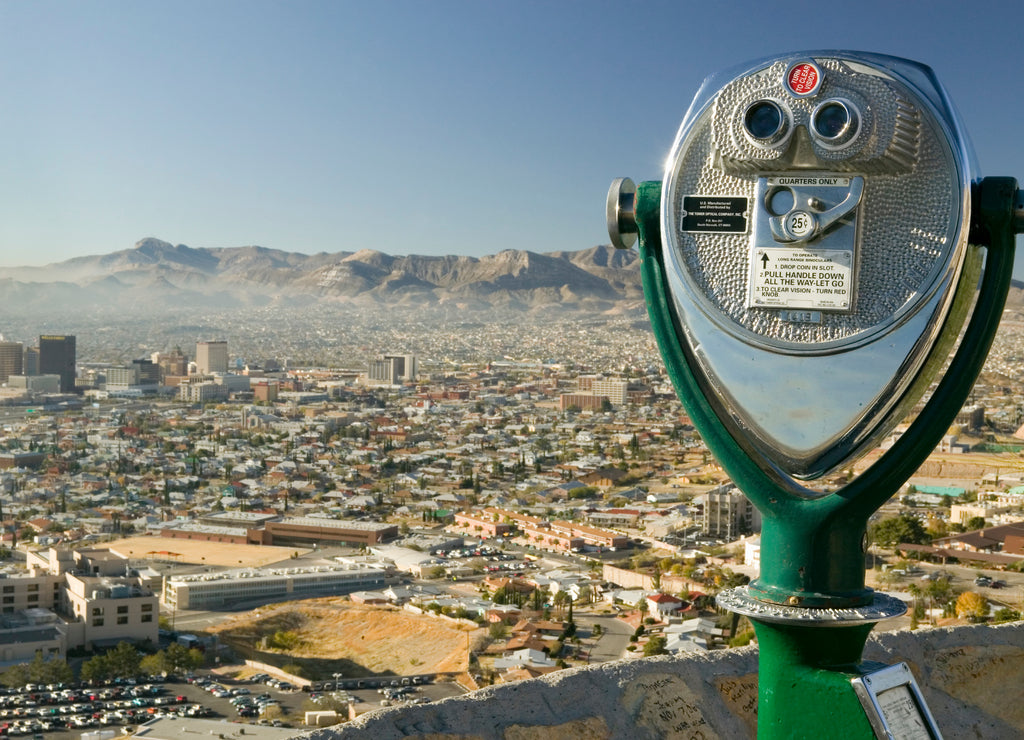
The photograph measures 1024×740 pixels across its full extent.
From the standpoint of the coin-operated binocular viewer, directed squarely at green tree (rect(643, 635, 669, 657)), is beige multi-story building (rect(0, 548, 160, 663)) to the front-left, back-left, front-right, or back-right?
front-left
